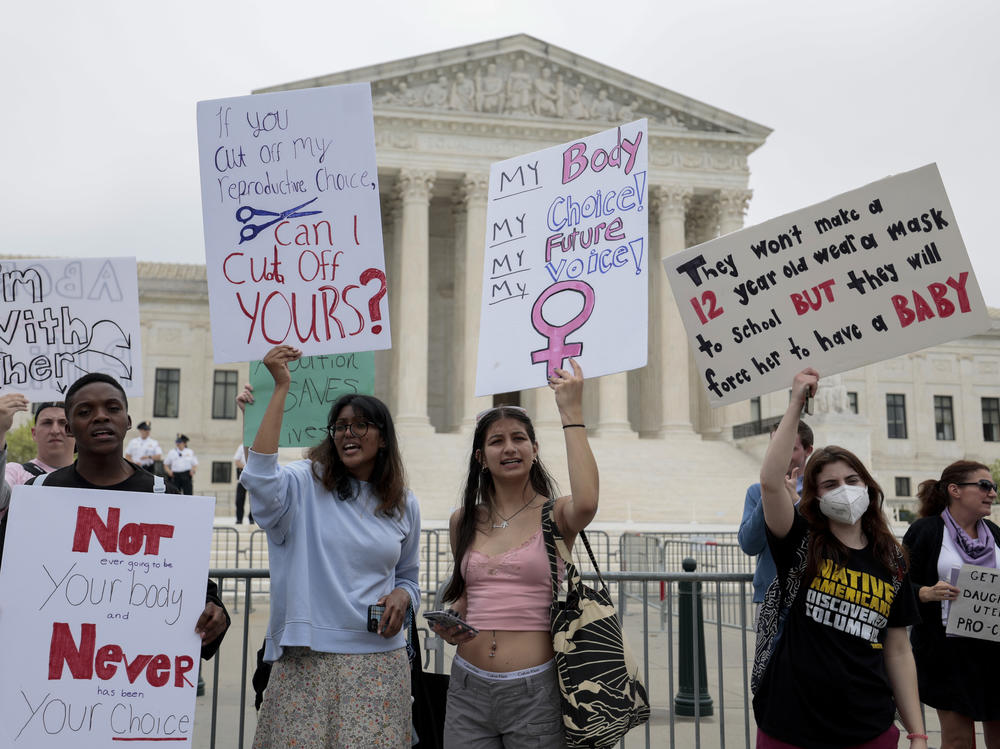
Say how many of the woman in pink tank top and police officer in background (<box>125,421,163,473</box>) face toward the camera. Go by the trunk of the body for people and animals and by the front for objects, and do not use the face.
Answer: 2

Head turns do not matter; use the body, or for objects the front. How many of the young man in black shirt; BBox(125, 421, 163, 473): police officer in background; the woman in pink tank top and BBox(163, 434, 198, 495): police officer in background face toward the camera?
4

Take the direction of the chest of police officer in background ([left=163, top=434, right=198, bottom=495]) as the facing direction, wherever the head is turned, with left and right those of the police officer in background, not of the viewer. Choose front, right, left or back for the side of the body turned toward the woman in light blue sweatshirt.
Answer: front

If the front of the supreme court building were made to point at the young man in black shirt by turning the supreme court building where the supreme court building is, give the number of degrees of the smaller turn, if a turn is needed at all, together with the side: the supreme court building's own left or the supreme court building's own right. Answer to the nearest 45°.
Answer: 0° — it already faces them

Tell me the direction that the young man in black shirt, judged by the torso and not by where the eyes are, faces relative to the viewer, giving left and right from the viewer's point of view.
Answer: facing the viewer

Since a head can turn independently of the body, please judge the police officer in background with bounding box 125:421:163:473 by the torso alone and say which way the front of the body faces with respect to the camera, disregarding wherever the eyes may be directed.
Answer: toward the camera

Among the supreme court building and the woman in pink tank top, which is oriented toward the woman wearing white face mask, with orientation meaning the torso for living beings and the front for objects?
the supreme court building

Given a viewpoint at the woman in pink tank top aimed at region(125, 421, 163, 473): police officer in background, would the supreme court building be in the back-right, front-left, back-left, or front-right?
front-right

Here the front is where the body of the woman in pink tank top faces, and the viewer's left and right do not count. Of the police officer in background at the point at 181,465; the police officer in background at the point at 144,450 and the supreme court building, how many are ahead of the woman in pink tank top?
0

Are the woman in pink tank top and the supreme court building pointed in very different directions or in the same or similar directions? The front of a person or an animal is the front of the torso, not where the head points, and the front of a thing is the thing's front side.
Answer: same or similar directions

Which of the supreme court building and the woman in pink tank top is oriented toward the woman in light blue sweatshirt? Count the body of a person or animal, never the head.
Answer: the supreme court building

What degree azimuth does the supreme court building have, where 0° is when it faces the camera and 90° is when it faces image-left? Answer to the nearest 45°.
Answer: approximately 0°

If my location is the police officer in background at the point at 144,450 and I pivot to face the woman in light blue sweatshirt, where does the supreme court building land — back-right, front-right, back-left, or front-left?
back-left

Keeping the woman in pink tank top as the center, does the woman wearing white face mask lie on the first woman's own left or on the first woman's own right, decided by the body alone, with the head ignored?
on the first woman's own left

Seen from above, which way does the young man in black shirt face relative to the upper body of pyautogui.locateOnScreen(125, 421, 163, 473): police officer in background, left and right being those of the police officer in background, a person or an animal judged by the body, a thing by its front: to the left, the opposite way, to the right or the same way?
the same way

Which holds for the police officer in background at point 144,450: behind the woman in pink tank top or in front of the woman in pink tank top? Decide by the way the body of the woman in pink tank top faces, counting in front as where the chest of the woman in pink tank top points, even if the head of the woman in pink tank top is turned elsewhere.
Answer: behind

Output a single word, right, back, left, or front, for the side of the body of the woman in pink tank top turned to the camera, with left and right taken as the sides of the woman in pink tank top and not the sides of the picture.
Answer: front

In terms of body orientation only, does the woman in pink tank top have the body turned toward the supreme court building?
no
